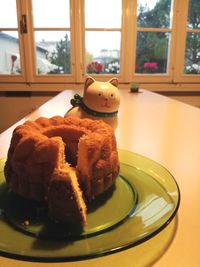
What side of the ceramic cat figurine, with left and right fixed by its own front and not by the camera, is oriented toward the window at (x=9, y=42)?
back

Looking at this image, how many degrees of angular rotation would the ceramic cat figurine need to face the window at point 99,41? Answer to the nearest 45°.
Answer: approximately 135° to its left

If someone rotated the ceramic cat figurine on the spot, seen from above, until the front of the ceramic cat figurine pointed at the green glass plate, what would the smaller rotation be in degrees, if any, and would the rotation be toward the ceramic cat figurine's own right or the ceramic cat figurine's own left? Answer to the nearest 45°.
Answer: approximately 45° to the ceramic cat figurine's own right

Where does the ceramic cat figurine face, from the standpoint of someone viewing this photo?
facing the viewer and to the right of the viewer

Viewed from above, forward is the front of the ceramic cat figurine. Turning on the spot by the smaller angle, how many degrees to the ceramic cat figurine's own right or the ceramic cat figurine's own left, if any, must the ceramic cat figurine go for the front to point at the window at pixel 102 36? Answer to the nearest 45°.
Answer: approximately 135° to the ceramic cat figurine's own left
